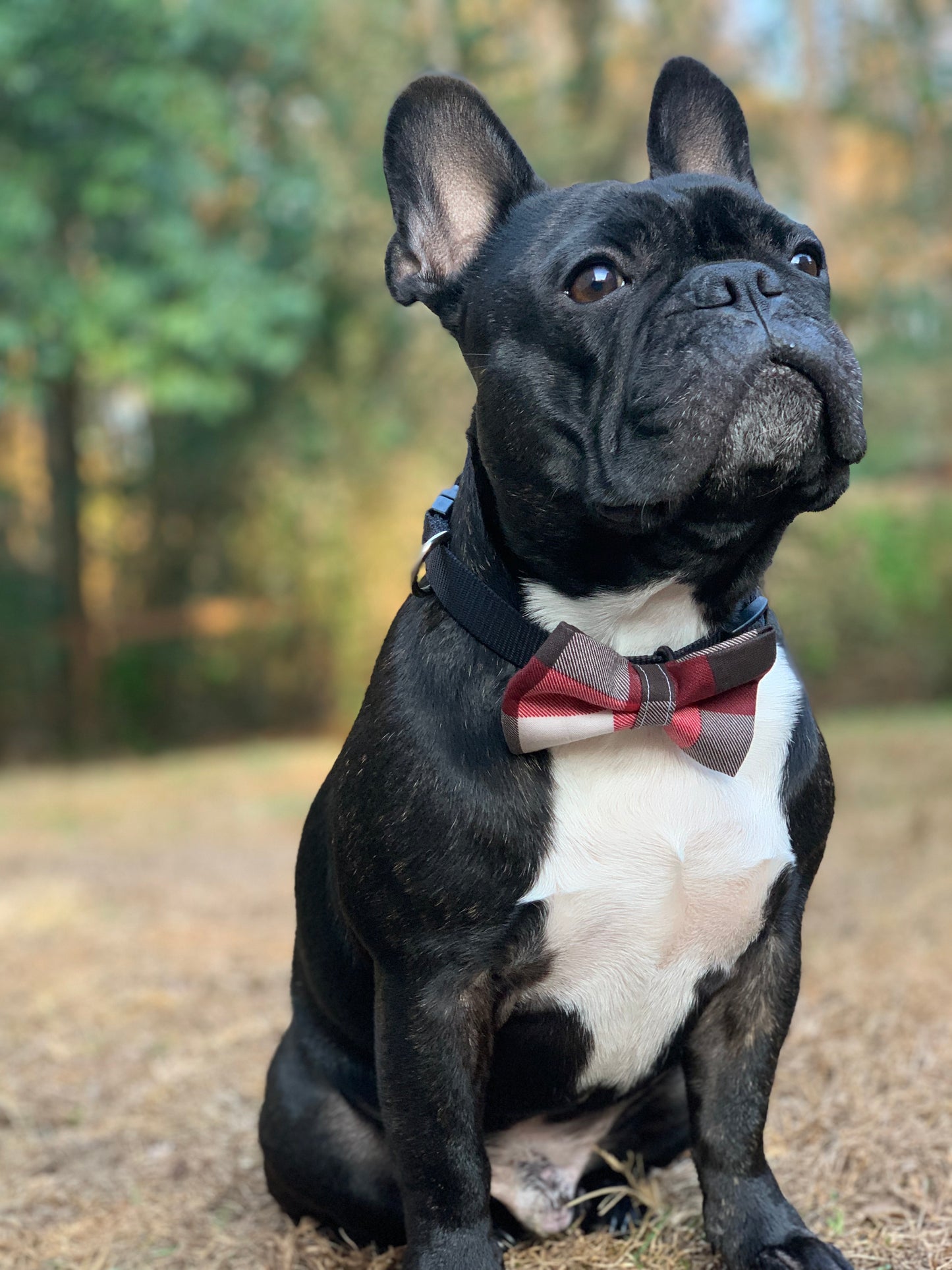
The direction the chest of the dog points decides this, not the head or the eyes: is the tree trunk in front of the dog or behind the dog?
behind

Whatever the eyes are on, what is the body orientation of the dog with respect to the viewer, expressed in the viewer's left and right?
facing the viewer and to the right of the viewer

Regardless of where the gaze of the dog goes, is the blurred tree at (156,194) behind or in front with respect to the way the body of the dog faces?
behind
